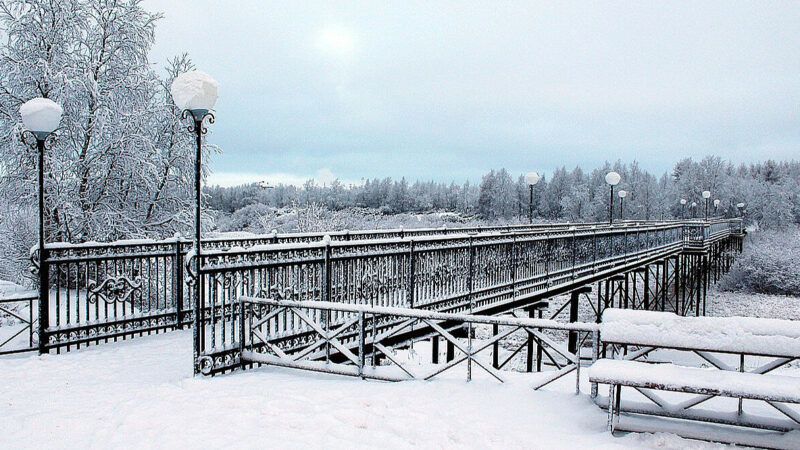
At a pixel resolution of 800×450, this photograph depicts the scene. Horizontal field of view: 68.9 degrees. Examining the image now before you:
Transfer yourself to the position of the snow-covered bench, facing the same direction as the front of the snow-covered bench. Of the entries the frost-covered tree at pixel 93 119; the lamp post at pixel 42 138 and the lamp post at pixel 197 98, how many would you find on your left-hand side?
0

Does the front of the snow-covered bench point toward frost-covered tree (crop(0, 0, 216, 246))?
no

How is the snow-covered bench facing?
toward the camera

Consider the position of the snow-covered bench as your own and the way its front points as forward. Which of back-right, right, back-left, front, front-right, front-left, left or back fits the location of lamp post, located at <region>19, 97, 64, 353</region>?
right

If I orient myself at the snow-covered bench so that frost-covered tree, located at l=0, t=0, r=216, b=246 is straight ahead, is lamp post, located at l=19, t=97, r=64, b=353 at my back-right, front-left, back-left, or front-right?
front-left

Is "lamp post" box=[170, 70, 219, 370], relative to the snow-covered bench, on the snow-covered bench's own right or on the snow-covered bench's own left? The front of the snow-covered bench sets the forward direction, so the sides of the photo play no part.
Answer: on the snow-covered bench's own right

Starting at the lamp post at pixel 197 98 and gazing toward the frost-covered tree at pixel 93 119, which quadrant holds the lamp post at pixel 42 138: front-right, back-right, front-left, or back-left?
front-left

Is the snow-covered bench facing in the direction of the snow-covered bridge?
no
